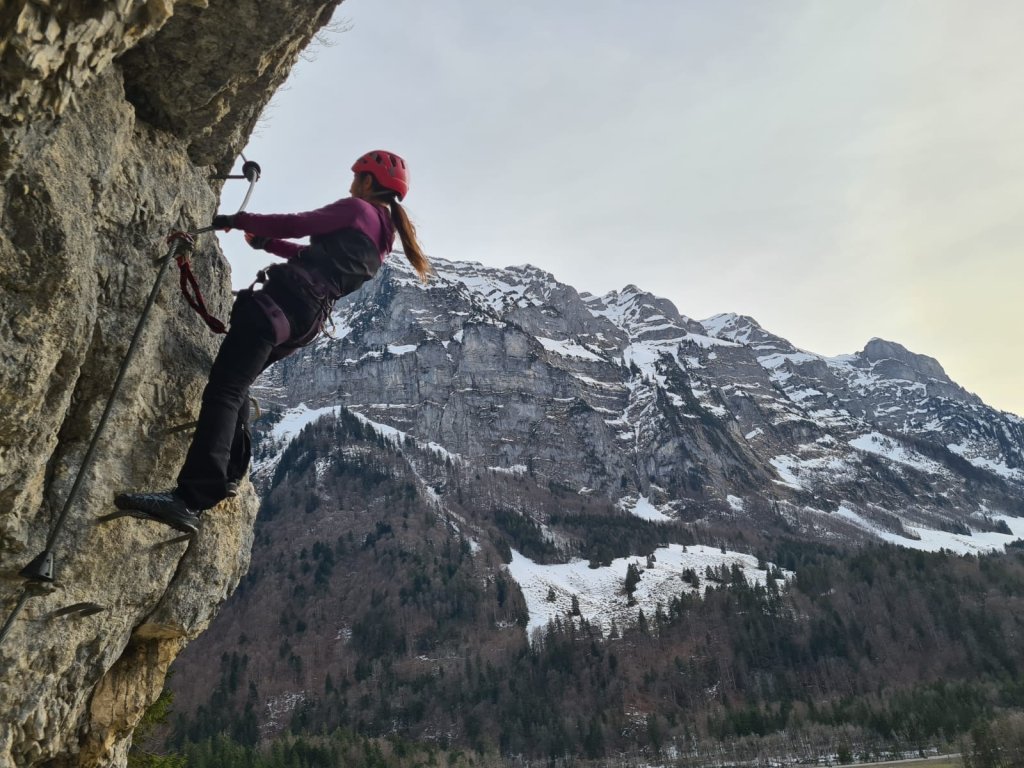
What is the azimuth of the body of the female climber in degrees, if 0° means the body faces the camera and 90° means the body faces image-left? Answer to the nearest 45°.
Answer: approximately 90°
